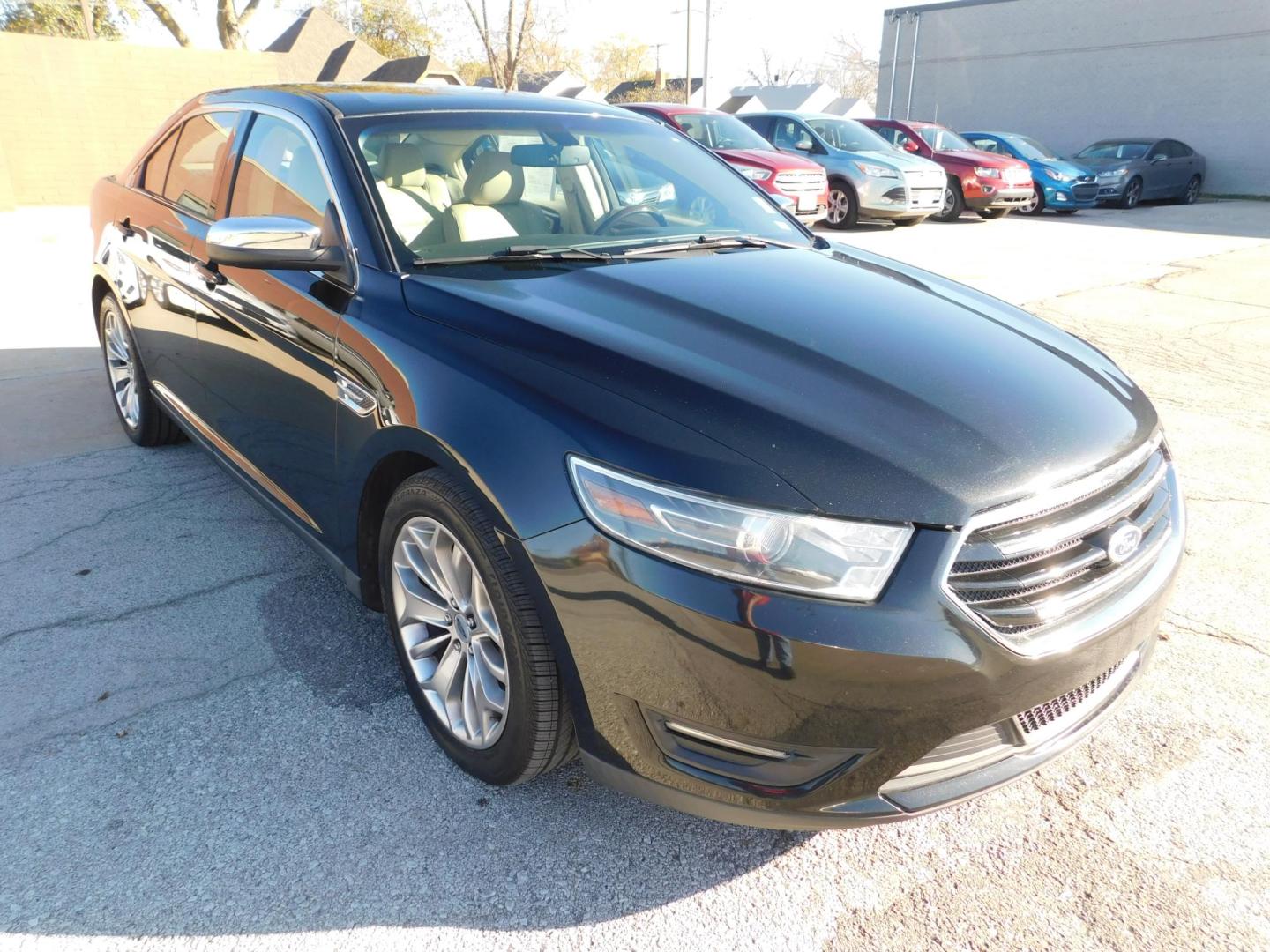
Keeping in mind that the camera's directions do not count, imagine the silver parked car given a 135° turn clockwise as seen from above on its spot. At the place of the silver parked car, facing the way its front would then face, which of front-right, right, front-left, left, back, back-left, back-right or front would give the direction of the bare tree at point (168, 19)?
front-right

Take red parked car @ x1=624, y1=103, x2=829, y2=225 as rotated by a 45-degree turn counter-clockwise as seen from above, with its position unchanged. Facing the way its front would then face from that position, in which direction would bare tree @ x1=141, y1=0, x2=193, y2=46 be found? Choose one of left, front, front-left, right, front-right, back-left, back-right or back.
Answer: back-left

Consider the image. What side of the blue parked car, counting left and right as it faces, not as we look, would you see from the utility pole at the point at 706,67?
back

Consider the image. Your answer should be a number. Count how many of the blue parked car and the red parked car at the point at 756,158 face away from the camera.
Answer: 0

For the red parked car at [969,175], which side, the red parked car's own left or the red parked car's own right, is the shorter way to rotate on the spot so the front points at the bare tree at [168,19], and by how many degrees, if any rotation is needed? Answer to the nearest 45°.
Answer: approximately 180°

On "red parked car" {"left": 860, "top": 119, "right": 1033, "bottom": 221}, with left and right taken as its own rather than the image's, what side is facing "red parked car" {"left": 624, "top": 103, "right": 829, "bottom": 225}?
right

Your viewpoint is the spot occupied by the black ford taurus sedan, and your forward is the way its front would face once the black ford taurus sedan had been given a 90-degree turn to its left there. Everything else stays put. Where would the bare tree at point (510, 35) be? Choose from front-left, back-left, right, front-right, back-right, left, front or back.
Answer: front-left

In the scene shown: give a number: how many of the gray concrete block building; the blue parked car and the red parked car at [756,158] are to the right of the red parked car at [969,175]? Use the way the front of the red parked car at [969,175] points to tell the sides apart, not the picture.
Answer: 1

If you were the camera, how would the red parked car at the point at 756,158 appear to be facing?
facing the viewer and to the right of the viewer

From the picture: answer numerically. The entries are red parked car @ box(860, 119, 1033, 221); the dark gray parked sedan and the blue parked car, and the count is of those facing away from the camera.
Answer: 0

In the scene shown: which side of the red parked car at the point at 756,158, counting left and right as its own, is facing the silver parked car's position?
left

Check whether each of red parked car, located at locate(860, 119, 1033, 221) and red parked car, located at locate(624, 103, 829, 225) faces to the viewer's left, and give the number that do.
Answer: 0

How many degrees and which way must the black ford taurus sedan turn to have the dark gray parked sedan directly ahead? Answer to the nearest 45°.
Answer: approximately 90° to its left
